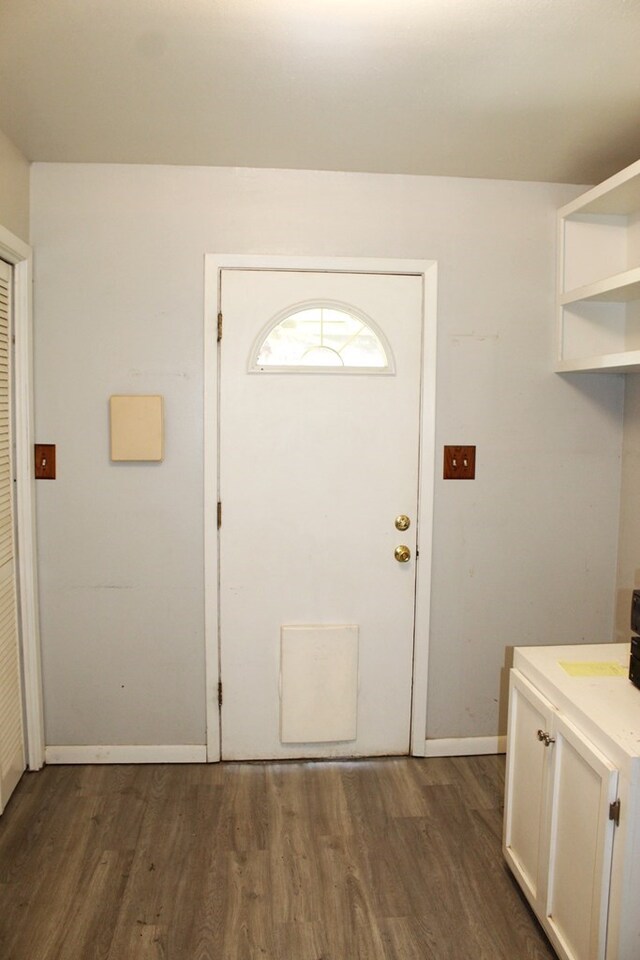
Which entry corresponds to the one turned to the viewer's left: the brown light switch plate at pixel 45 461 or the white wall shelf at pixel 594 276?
the white wall shelf

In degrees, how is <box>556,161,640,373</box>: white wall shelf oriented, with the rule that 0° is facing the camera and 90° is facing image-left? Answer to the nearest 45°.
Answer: approximately 90°

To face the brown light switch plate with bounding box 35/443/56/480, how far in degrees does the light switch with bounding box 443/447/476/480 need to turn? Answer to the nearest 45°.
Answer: approximately 90° to its right

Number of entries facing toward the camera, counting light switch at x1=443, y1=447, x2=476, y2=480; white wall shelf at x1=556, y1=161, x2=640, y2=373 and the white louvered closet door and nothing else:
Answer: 1

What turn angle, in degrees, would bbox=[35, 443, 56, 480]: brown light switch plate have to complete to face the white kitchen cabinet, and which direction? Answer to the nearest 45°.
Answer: approximately 45° to its left

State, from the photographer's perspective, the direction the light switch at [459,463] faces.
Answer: facing the viewer

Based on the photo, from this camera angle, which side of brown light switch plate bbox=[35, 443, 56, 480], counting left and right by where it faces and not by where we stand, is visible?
front

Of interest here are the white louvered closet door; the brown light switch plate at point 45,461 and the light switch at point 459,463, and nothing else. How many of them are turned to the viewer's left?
0

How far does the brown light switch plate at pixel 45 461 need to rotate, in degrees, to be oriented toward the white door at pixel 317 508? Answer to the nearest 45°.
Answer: approximately 90° to its left

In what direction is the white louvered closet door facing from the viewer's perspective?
to the viewer's right

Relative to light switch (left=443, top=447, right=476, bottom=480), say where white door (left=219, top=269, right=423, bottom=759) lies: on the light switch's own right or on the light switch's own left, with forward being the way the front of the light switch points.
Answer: on the light switch's own right

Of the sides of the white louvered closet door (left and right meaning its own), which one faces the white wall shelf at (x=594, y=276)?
front

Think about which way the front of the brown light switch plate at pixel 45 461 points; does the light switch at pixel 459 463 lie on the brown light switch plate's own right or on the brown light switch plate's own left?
on the brown light switch plate's own left

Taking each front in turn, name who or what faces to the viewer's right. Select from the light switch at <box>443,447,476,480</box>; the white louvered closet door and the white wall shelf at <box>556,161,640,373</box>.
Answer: the white louvered closet door

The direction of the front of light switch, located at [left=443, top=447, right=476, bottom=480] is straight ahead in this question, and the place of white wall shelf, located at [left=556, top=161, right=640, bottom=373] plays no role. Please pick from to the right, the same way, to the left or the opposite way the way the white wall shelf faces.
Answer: to the right

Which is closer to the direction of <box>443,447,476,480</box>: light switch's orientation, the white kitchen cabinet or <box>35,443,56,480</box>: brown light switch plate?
the white kitchen cabinet

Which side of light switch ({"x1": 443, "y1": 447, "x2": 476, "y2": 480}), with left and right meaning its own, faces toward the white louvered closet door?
right

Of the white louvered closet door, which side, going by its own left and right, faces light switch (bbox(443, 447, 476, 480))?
front

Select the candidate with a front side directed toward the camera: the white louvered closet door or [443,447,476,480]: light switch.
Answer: the light switch
